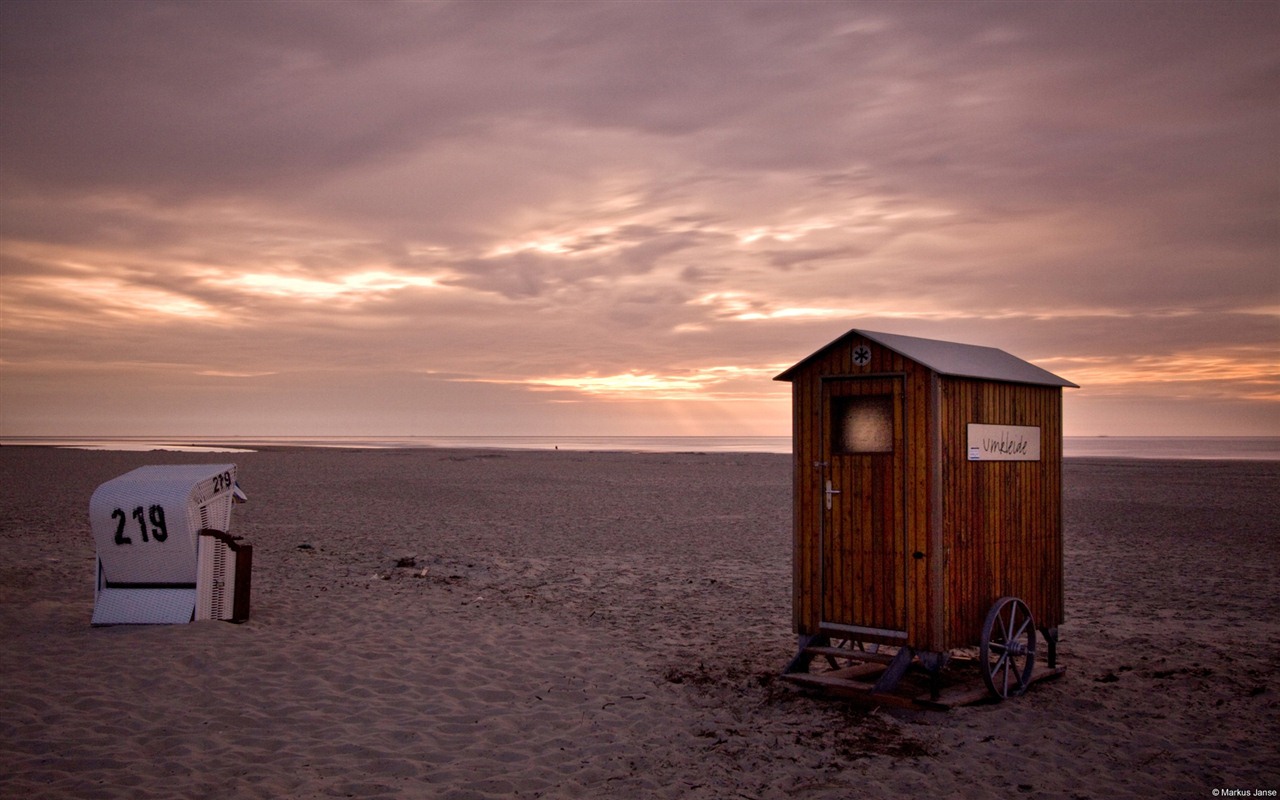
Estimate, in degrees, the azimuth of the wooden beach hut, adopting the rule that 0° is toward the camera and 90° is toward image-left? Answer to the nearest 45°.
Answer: approximately 45°
